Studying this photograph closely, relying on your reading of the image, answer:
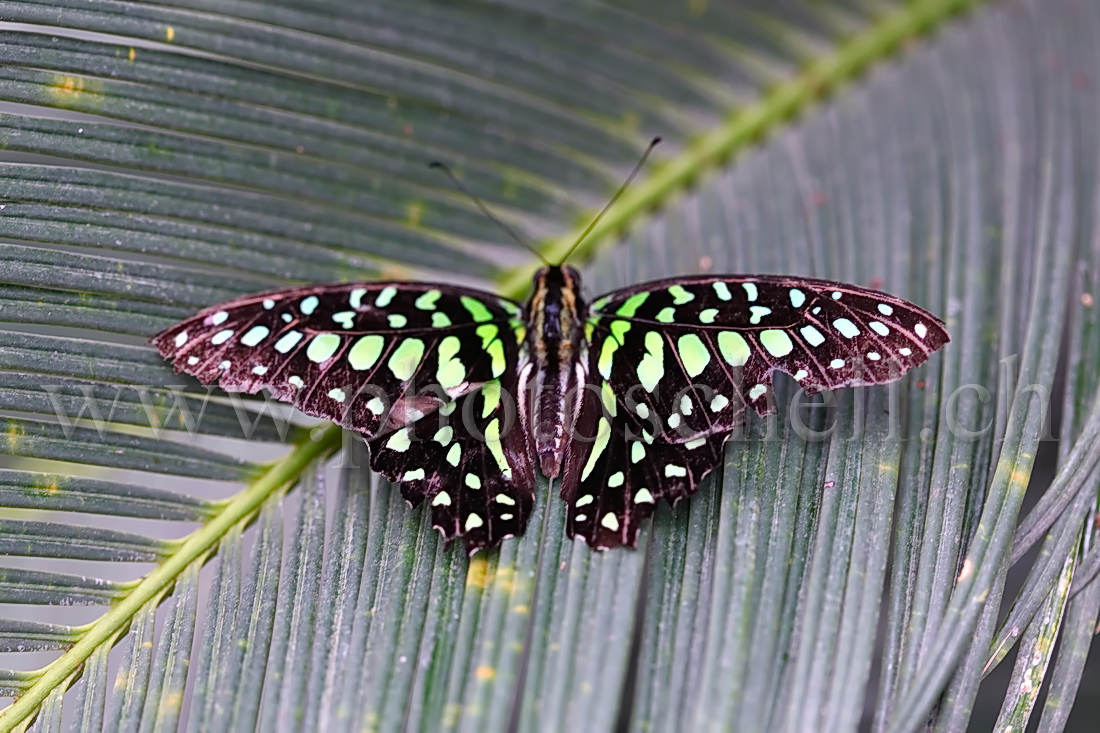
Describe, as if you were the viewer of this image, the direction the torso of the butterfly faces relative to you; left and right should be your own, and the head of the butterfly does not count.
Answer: facing away from the viewer
